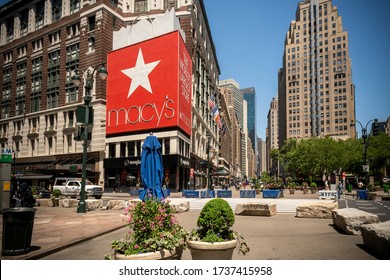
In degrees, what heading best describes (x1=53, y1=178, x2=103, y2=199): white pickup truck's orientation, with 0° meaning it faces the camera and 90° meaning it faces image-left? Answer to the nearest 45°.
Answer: approximately 315°

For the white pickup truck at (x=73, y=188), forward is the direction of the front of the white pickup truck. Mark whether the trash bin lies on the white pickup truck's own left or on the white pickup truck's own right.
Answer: on the white pickup truck's own right

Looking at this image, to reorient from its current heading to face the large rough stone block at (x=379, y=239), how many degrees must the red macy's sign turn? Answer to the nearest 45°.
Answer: approximately 45° to its left

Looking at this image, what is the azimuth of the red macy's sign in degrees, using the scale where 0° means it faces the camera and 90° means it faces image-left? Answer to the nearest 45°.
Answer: approximately 45°

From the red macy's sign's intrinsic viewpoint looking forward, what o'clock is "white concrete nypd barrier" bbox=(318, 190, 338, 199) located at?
The white concrete nypd barrier is roughly at 9 o'clock from the red macy's sign.

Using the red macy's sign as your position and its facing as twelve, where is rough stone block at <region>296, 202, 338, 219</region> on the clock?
The rough stone block is roughly at 10 o'clock from the red macy's sign.

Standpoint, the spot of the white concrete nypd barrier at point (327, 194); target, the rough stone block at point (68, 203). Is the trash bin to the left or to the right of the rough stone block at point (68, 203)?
left

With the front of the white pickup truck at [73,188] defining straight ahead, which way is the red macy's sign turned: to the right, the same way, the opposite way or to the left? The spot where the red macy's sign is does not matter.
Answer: to the right
